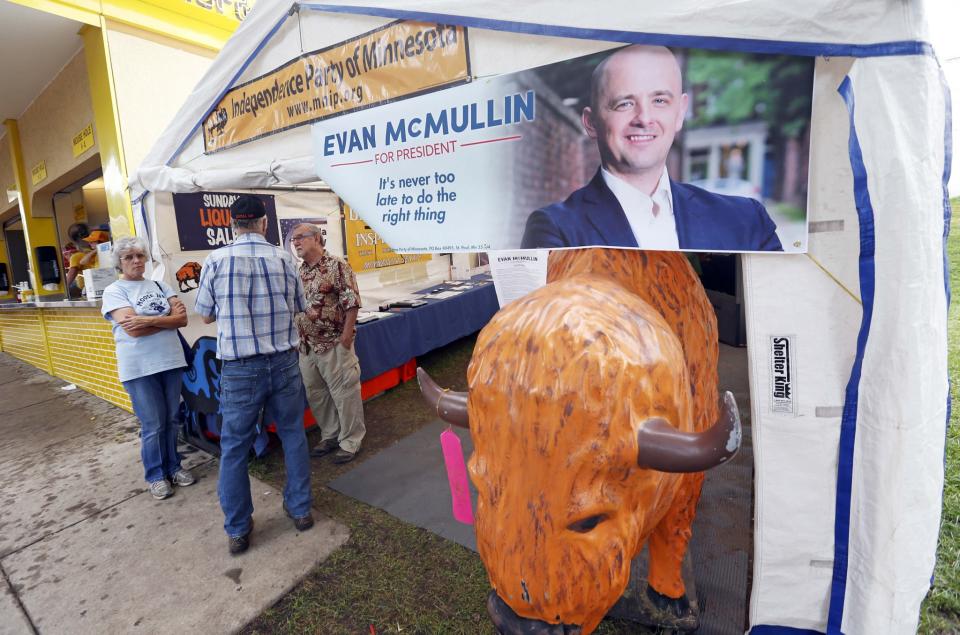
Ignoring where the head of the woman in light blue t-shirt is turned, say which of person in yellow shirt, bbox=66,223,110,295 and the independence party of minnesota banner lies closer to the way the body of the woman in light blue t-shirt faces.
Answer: the independence party of minnesota banner

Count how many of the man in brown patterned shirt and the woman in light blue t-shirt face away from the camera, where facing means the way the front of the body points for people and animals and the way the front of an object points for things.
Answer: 0

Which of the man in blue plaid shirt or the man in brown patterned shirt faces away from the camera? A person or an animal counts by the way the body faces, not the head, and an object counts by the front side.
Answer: the man in blue plaid shirt

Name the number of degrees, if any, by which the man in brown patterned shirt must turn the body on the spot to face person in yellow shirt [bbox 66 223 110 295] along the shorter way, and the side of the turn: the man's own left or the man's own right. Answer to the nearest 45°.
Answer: approximately 90° to the man's own right

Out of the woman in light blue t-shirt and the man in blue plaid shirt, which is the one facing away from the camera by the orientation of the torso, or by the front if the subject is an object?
the man in blue plaid shirt

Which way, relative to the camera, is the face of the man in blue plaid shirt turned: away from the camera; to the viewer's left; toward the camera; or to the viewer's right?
away from the camera

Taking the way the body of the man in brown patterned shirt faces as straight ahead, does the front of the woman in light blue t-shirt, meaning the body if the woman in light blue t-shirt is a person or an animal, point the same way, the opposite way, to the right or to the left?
to the left

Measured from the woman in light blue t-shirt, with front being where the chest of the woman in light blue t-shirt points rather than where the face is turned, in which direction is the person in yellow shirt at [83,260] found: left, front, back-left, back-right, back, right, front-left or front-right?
back-left

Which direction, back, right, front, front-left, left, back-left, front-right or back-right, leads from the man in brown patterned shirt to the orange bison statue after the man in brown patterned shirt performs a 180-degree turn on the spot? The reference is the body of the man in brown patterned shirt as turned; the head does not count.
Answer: back-right

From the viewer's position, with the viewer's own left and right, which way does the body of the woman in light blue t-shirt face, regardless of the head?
facing the viewer and to the right of the viewer

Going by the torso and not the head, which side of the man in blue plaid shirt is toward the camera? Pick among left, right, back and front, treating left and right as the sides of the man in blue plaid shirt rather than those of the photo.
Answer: back

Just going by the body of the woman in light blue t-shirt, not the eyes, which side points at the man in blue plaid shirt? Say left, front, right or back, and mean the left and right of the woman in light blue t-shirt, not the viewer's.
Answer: front

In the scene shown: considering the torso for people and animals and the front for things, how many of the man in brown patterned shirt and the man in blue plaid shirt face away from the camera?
1

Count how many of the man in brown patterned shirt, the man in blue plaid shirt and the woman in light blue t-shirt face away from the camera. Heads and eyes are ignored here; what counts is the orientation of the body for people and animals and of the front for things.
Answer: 1
